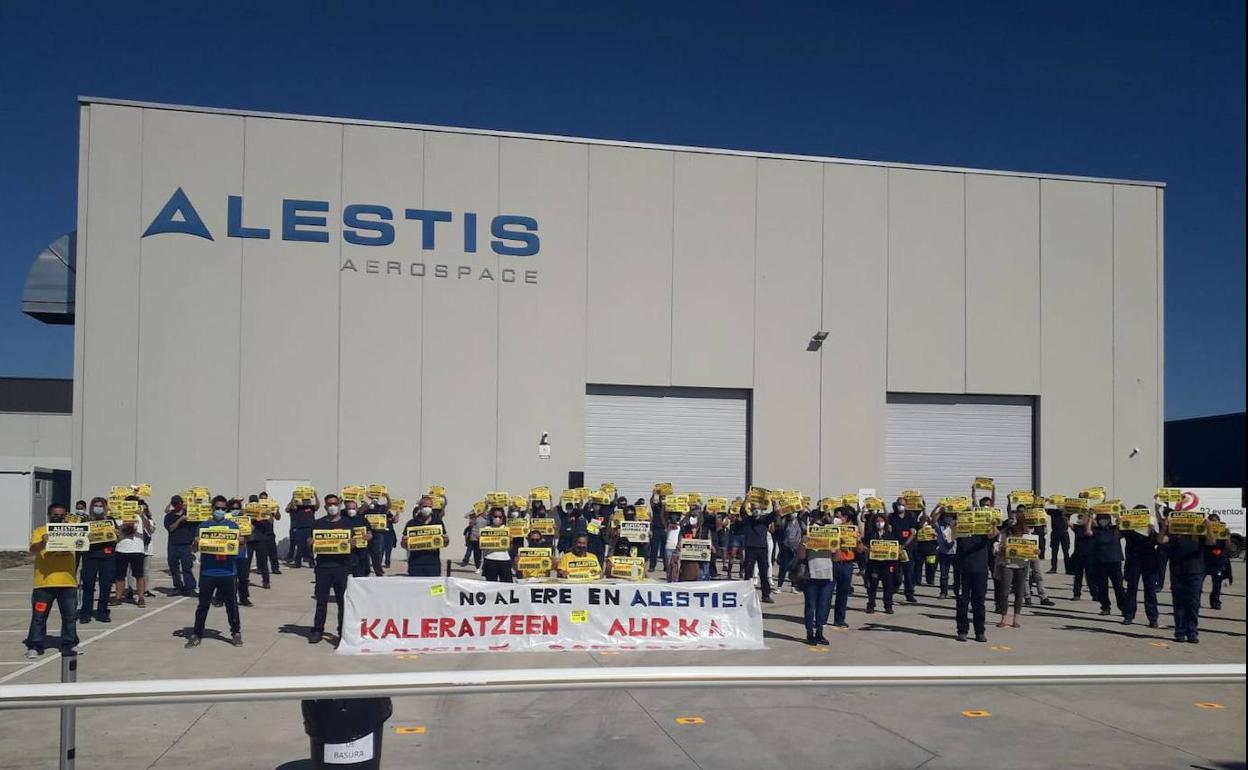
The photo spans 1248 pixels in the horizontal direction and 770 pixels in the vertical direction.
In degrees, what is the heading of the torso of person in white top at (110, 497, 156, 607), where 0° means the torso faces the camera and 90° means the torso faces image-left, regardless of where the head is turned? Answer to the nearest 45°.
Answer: approximately 0°

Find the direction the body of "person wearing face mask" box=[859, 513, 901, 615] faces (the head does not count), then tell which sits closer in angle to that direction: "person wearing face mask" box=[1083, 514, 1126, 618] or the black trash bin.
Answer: the black trash bin

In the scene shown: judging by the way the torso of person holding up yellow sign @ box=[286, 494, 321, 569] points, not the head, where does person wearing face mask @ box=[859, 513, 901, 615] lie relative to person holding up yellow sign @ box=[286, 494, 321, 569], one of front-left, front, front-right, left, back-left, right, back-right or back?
front-left

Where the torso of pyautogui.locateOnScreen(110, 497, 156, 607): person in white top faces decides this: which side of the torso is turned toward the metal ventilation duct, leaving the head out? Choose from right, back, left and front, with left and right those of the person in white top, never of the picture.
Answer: back

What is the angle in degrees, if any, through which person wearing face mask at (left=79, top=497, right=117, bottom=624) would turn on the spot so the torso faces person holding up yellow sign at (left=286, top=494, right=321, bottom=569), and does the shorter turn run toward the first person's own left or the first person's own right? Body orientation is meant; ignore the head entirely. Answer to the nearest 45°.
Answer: approximately 135° to the first person's own left

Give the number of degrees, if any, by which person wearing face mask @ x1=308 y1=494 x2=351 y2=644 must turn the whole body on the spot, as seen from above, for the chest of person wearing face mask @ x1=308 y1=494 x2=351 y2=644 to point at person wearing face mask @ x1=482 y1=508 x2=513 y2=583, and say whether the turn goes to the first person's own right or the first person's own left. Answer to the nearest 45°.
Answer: approximately 135° to the first person's own left

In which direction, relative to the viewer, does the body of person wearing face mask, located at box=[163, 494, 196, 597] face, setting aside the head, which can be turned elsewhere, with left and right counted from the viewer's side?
facing the viewer and to the right of the viewer

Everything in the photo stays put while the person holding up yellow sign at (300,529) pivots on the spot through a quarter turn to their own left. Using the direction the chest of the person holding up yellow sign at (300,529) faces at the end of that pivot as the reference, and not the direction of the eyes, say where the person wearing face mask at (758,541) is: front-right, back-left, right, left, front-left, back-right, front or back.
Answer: front-right
